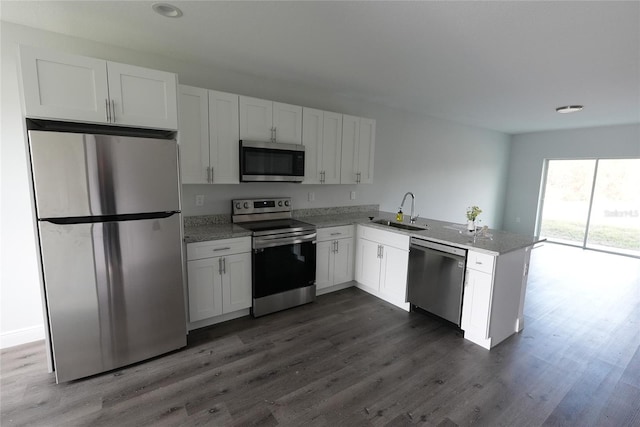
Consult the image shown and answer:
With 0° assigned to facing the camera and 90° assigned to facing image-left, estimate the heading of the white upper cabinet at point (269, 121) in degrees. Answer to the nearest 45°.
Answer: approximately 315°

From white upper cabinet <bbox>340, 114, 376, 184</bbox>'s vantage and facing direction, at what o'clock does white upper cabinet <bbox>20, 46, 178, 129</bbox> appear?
white upper cabinet <bbox>20, 46, 178, 129</bbox> is roughly at 3 o'clock from white upper cabinet <bbox>340, 114, 376, 184</bbox>.

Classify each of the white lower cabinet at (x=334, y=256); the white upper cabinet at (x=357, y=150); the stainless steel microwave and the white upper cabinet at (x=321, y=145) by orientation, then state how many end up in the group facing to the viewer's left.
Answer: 0

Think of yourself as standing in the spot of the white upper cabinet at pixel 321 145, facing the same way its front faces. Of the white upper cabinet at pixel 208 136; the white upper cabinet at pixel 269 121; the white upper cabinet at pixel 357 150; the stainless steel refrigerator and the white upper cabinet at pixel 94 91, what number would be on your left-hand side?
1

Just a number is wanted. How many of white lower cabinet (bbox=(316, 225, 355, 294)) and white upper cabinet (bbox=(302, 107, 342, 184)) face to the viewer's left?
0

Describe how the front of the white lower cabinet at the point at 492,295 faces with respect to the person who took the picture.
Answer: facing the viewer and to the left of the viewer

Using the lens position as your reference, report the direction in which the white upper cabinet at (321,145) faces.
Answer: facing the viewer and to the right of the viewer

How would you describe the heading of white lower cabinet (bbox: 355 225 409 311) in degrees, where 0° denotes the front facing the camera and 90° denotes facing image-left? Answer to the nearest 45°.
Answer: approximately 45°
